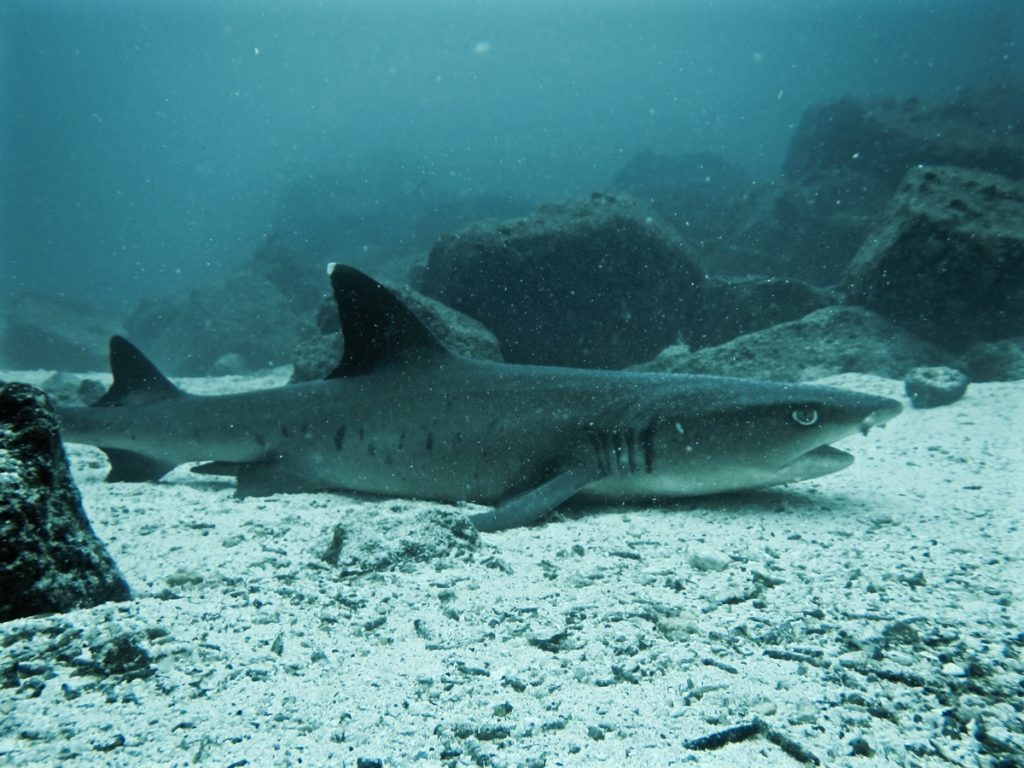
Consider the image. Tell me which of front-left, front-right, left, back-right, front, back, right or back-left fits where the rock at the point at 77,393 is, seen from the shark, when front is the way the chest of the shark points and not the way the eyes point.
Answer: back-left

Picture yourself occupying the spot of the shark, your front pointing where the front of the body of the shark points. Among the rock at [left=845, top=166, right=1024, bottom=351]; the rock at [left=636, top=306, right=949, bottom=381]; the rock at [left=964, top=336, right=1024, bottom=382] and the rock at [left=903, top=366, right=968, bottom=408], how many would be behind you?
0

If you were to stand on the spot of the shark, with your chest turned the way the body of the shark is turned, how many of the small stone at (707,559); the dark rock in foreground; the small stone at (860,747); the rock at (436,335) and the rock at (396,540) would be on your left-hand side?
1

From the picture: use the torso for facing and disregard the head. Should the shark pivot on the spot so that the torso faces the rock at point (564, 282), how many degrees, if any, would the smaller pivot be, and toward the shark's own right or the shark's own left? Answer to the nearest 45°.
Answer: approximately 90° to the shark's own left

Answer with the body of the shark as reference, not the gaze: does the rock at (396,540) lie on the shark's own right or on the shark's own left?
on the shark's own right

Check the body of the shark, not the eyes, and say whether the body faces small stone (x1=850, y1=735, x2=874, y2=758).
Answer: no

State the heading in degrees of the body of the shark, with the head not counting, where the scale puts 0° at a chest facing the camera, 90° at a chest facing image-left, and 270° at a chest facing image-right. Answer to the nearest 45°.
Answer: approximately 270°

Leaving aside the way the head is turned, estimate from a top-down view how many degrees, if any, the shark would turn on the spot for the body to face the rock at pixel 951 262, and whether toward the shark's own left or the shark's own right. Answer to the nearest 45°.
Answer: approximately 45° to the shark's own left

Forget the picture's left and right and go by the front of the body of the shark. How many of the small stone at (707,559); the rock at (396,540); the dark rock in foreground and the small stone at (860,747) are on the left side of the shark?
0
